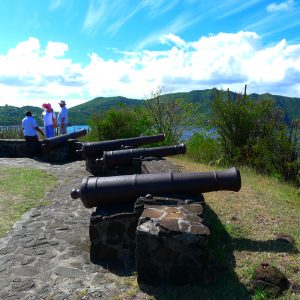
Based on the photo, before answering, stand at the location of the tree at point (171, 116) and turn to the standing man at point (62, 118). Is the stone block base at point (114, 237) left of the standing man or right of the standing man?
left

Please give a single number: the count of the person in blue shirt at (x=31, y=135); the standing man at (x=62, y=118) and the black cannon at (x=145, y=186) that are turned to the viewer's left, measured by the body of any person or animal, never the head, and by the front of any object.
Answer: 1

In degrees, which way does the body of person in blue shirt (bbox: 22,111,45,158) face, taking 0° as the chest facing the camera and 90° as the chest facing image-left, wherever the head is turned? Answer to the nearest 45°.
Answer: approximately 225°

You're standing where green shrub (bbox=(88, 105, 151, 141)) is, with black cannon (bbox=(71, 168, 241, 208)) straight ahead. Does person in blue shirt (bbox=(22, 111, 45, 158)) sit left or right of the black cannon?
right

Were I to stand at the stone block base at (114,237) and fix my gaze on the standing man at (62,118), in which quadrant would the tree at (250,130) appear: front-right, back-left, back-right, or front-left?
front-right

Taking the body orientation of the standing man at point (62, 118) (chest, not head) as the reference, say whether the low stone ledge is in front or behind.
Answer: in front
